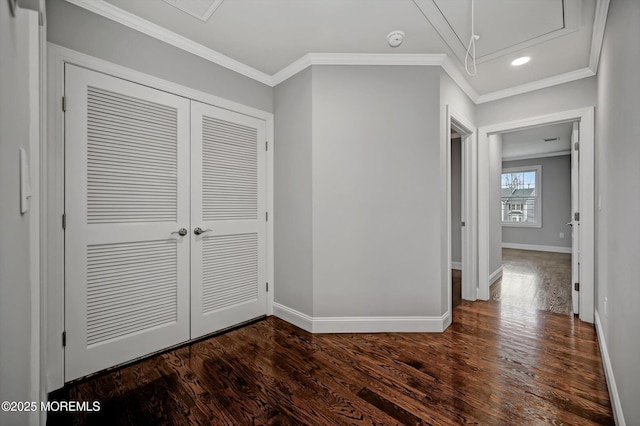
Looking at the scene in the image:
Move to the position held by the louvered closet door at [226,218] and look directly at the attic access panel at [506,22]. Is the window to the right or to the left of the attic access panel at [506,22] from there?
left

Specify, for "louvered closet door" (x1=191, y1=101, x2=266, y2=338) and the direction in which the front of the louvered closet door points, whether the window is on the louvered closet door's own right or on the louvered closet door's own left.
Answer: on the louvered closet door's own left

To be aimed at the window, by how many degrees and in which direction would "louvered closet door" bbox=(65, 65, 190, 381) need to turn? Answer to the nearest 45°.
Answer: approximately 45° to its left

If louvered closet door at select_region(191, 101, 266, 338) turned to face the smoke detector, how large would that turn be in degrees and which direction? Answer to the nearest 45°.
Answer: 0° — it already faces it

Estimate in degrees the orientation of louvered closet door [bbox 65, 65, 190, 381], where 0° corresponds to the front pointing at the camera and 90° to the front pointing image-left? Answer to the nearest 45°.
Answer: approximately 315°
